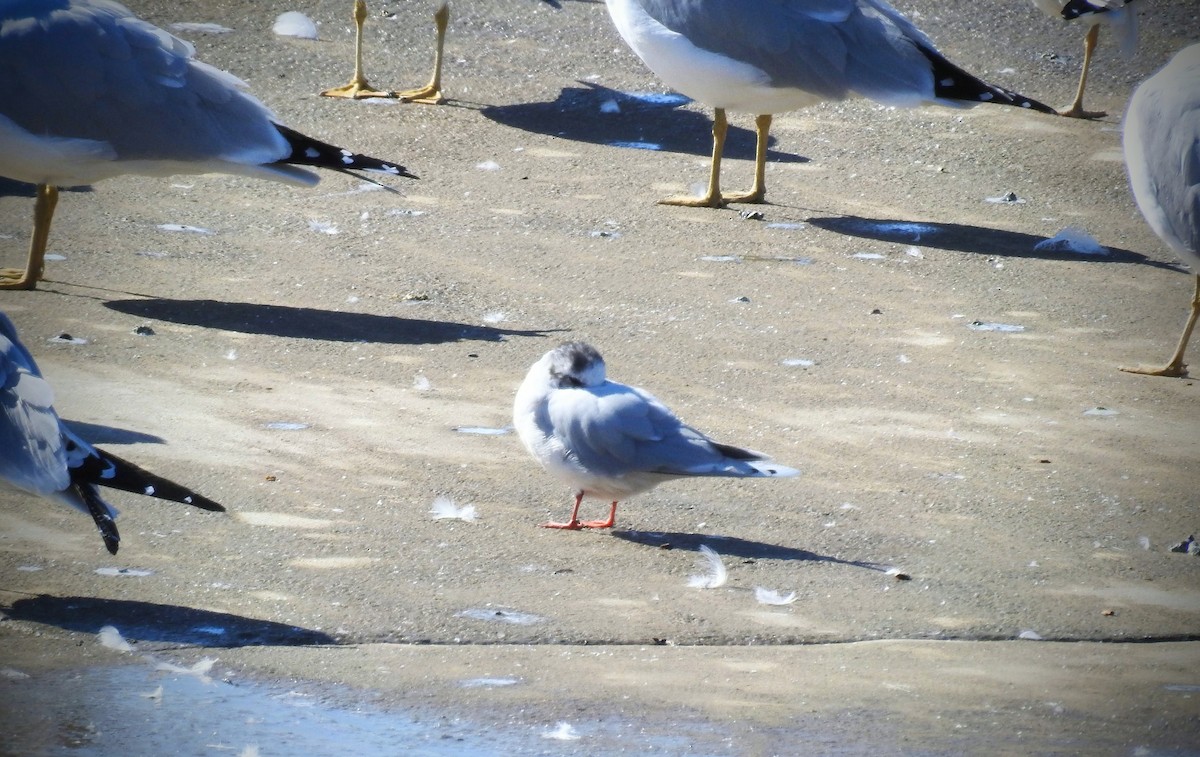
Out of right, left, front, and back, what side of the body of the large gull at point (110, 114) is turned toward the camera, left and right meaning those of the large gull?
left

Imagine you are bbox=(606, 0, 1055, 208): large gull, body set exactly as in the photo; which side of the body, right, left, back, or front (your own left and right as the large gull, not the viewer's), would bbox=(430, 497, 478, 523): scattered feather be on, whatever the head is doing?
left

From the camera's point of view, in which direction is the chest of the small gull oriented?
to the viewer's left

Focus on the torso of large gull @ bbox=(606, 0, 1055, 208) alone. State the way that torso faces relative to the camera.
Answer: to the viewer's left

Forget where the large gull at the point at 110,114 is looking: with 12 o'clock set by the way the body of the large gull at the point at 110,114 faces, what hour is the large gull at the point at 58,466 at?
the large gull at the point at 58,466 is roughly at 9 o'clock from the large gull at the point at 110,114.

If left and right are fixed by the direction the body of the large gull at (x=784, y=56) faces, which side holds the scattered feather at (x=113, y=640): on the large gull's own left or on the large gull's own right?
on the large gull's own left

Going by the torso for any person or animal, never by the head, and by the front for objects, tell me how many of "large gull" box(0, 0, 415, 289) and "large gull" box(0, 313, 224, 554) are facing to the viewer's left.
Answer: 2

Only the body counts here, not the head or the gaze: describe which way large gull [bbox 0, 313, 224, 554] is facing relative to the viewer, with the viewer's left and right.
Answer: facing to the left of the viewer

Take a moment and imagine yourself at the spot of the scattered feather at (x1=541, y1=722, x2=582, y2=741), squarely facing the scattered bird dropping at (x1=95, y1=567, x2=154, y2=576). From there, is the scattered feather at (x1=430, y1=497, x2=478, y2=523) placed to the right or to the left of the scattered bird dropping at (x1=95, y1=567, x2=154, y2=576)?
right
